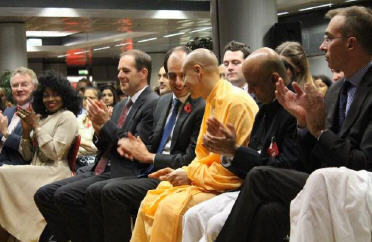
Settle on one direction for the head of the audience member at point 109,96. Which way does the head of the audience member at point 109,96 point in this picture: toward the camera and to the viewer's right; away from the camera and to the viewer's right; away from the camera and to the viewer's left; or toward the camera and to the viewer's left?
toward the camera and to the viewer's left

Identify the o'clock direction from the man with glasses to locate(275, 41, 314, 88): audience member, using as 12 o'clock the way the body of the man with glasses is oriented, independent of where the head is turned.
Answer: The audience member is roughly at 3 o'clock from the man with glasses.

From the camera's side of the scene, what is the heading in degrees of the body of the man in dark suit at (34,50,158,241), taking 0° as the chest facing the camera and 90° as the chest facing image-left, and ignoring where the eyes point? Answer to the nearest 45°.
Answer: approximately 45°

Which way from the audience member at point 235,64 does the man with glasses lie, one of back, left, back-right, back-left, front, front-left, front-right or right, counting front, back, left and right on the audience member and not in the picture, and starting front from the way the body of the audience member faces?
front-left

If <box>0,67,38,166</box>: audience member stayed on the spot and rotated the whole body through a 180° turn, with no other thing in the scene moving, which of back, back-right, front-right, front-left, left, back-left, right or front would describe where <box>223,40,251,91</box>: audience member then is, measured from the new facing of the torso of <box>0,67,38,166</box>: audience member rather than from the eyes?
right

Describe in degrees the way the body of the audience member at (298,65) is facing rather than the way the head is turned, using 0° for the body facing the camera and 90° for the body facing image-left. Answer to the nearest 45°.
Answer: approximately 90°

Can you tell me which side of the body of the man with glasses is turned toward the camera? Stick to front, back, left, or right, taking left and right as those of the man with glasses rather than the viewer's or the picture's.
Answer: left

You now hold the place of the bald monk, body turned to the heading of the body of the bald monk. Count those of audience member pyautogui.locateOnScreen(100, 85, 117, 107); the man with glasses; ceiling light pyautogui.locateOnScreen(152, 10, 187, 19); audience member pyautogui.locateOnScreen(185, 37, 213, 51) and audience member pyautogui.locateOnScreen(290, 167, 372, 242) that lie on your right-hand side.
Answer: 3

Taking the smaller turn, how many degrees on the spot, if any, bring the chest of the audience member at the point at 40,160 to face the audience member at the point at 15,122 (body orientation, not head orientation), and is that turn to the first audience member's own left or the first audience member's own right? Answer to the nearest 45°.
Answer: approximately 135° to the first audience member's own right

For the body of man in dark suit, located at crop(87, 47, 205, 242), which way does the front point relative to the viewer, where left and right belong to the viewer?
facing the viewer and to the left of the viewer

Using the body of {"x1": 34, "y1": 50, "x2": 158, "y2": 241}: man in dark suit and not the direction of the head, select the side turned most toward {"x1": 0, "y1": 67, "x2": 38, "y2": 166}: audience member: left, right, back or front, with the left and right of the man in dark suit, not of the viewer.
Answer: right

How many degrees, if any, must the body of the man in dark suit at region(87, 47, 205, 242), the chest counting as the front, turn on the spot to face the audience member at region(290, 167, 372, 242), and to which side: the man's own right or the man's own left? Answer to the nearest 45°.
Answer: approximately 45° to the man's own left

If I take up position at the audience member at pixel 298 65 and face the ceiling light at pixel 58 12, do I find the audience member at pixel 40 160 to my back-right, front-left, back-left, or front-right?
front-left

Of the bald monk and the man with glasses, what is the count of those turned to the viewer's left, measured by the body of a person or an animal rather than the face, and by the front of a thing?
2

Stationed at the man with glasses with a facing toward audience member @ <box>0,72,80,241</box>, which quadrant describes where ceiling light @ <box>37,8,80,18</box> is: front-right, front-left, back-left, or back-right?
front-right
